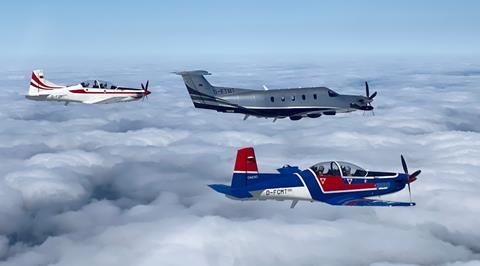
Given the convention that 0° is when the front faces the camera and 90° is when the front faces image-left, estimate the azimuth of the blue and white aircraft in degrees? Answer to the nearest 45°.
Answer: approximately 270°

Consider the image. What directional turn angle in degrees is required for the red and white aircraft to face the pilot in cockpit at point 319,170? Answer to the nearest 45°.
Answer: approximately 45° to its right

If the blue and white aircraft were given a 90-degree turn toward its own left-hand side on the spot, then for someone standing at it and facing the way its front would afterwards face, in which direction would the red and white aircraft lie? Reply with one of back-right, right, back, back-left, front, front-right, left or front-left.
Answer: front-left

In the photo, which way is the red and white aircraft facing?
to the viewer's right

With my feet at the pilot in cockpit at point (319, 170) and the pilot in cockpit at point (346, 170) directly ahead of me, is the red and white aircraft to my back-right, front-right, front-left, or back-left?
back-left

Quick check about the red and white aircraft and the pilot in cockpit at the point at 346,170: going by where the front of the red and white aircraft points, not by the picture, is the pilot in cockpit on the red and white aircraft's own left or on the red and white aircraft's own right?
on the red and white aircraft's own right
